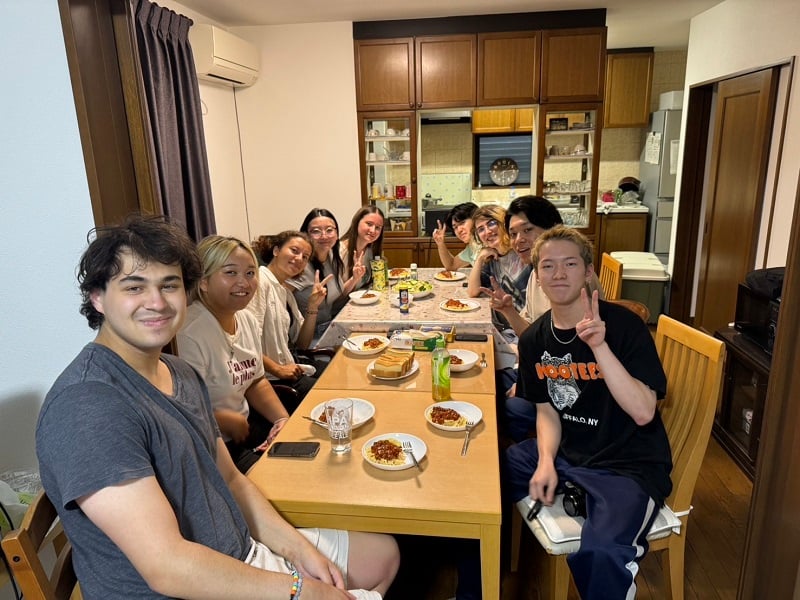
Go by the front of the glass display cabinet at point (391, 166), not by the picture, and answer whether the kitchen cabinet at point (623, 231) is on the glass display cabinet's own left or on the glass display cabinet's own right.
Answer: on the glass display cabinet's own left

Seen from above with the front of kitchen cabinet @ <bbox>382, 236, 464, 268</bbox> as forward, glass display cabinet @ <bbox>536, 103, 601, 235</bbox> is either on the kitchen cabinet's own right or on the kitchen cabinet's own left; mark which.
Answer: on the kitchen cabinet's own left

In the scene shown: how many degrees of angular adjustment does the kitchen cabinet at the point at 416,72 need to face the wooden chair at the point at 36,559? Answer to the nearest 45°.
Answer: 0° — it already faces it

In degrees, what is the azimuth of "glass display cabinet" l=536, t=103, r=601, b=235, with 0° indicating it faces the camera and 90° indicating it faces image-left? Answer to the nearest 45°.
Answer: approximately 0°

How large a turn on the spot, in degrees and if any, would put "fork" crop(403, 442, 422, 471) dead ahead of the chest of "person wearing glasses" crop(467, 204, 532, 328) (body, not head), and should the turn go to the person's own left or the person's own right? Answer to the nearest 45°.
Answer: approximately 45° to the person's own left

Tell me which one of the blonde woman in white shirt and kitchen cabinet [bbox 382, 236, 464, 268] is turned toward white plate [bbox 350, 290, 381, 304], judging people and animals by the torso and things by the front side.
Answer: the kitchen cabinet

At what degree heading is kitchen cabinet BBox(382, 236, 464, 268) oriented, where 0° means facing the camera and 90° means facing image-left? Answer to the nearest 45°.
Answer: approximately 0°

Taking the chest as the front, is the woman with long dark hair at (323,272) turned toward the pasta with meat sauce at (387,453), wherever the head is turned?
yes

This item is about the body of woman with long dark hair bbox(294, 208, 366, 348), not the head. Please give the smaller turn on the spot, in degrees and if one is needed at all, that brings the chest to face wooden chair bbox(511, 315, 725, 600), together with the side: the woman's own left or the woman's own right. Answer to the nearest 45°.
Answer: approximately 45° to the woman's own left

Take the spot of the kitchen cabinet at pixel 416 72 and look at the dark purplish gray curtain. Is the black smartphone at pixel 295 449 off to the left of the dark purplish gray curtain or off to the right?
left

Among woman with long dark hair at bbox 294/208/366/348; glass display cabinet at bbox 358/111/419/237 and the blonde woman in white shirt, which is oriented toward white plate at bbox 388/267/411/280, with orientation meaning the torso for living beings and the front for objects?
the glass display cabinet
